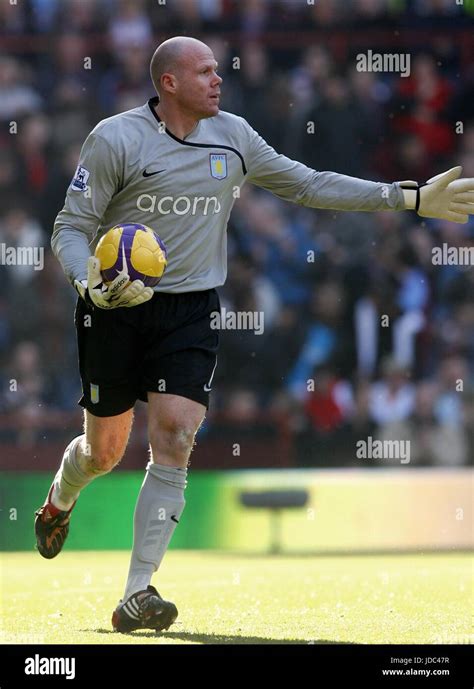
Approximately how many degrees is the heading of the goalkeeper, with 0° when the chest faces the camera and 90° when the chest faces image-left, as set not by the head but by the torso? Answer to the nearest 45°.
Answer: approximately 315°
